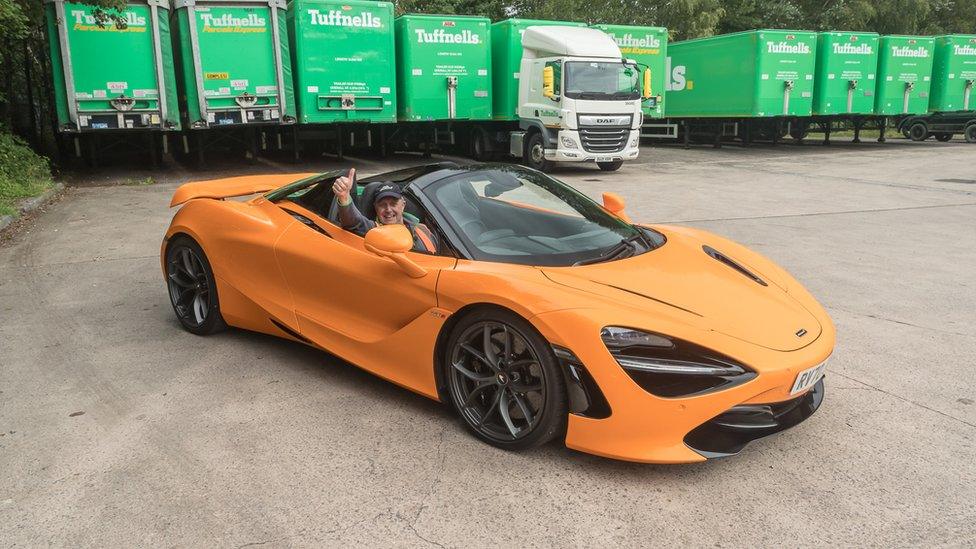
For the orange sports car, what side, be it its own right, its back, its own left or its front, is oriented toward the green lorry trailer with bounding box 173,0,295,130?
back

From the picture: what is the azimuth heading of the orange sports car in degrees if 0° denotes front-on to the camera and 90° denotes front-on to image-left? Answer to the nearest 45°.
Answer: approximately 315°

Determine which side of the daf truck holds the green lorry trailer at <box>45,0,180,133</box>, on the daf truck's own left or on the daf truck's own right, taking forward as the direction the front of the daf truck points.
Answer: on the daf truck's own right

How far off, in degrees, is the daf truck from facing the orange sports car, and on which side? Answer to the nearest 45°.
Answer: approximately 45° to its right
